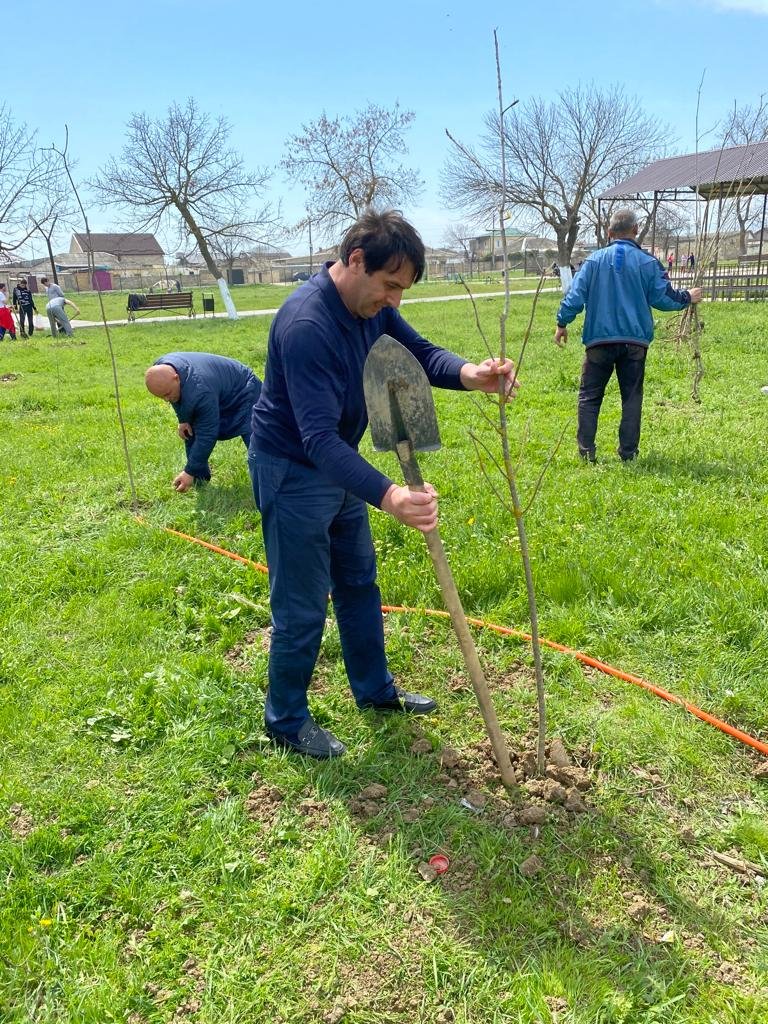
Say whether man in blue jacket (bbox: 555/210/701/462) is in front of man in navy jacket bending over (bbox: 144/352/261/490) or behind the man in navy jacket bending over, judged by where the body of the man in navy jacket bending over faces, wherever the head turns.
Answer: behind

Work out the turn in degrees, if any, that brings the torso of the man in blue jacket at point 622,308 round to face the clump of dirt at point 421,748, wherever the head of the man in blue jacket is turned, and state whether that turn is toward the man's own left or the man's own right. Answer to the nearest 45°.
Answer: approximately 180°

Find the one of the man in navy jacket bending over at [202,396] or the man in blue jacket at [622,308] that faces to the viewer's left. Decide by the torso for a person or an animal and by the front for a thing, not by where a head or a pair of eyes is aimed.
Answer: the man in navy jacket bending over

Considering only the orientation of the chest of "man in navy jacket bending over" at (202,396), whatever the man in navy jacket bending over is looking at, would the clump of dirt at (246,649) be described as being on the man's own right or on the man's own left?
on the man's own left

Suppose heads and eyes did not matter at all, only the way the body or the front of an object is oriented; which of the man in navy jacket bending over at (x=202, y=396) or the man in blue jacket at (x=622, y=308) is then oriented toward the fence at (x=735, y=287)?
the man in blue jacket

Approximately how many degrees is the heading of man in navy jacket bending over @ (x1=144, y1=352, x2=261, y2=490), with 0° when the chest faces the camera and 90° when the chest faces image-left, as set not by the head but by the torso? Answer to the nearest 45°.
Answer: approximately 90°

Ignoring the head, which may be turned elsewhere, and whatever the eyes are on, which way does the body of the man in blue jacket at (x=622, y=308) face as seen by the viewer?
away from the camera

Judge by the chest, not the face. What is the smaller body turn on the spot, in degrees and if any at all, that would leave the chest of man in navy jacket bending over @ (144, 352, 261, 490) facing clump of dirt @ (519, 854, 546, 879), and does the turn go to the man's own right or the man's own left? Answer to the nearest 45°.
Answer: approximately 90° to the man's own left

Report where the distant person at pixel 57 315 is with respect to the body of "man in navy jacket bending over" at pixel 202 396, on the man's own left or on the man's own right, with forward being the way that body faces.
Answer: on the man's own right

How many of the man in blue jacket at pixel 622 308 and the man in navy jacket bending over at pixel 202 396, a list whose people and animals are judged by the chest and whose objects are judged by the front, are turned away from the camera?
1

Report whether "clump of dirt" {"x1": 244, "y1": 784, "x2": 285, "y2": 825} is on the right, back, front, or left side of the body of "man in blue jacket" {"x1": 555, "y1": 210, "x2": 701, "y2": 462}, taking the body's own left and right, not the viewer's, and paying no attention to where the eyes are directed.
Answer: back

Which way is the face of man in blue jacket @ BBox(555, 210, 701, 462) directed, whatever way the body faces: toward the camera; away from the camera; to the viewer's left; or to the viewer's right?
away from the camera

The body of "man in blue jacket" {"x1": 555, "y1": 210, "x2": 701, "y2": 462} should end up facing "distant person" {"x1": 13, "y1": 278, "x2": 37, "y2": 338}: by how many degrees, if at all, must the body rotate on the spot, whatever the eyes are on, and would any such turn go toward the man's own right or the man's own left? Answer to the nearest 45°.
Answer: approximately 45° to the man's own left
